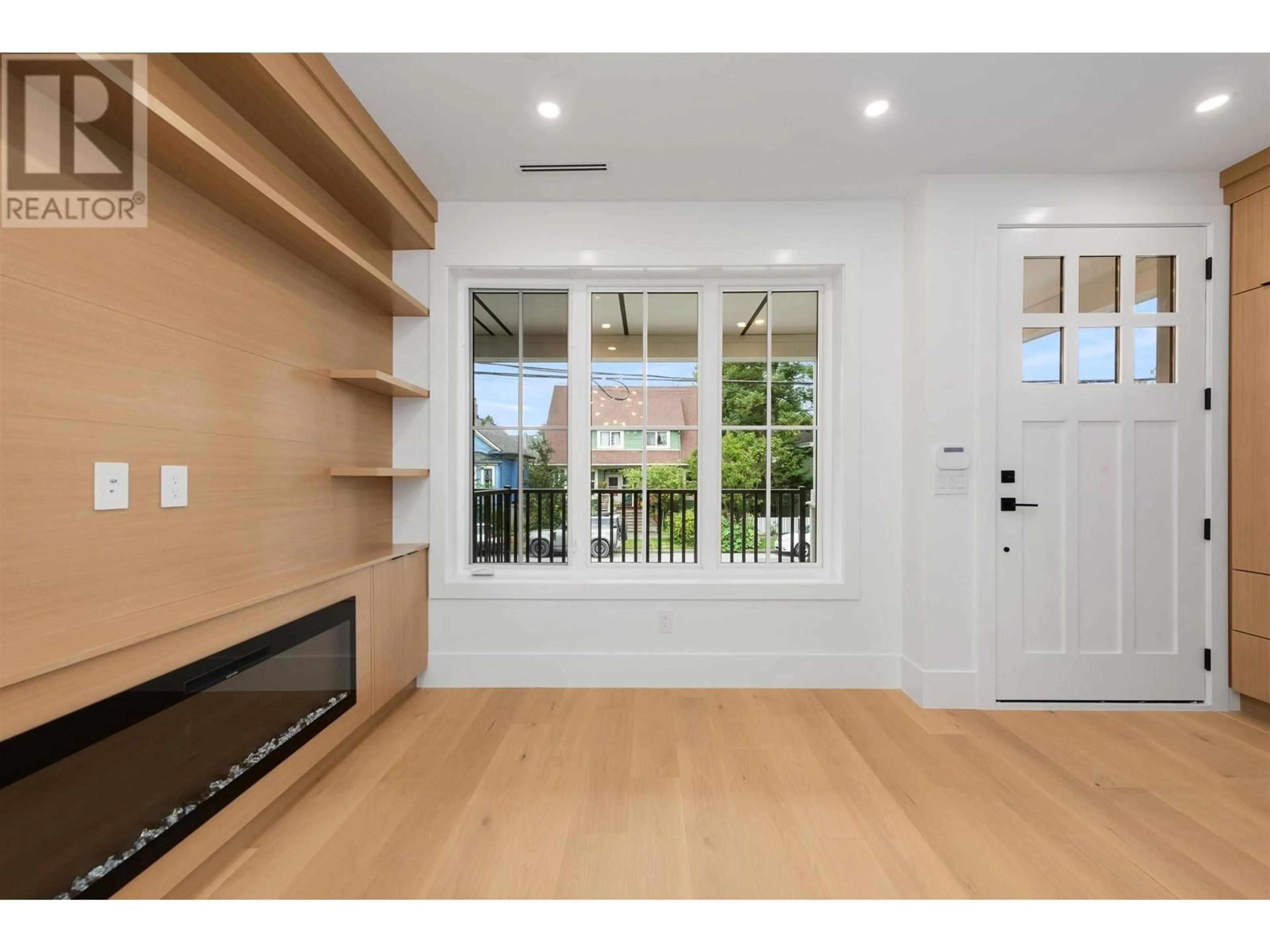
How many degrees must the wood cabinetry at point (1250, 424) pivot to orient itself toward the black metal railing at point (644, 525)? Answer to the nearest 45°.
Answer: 0° — it already faces it

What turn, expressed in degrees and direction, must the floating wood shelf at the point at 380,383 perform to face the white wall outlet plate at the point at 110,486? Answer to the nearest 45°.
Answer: approximately 135° to its right

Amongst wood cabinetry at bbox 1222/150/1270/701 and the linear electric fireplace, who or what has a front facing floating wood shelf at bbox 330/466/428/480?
the wood cabinetry

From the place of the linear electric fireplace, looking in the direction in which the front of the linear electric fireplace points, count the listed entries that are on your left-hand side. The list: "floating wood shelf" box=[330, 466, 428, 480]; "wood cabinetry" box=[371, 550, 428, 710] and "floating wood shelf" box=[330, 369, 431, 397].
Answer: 3

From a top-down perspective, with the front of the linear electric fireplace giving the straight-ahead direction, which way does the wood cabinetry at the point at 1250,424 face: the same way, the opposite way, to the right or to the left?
the opposite way

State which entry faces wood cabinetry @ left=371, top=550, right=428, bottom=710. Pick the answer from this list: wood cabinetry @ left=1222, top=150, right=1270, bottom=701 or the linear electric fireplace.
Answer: wood cabinetry @ left=1222, top=150, right=1270, bottom=701

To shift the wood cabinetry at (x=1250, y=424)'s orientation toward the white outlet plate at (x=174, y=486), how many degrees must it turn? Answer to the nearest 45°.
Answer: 0° — it already faces it

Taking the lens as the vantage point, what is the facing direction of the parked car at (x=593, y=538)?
facing to the left of the viewer

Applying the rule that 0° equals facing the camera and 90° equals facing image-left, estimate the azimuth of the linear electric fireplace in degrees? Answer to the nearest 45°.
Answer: approximately 315°

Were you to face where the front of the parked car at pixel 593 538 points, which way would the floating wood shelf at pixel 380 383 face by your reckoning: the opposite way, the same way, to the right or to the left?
the opposite way

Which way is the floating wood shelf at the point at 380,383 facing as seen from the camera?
to the viewer's right

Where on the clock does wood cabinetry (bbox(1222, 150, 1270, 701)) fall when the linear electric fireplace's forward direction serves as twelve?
The wood cabinetry is roughly at 11 o'clock from the linear electric fireplace.
